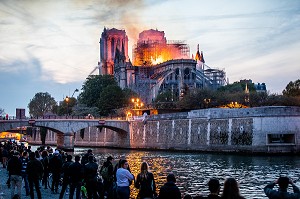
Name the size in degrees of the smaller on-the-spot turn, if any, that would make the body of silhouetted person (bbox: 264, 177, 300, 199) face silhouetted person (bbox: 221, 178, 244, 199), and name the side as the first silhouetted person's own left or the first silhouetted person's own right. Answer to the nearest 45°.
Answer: approximately 135° to the first silhouetted person's own left

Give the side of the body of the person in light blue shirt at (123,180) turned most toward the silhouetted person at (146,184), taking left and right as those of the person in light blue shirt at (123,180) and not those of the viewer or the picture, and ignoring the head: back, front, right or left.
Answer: right

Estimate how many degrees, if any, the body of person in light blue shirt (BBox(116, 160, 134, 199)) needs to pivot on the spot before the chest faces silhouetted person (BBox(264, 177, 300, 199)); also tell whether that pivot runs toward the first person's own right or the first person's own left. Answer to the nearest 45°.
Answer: approximately 90° to the first person's own right

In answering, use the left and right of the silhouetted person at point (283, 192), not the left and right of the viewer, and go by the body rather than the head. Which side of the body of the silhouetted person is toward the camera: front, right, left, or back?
back

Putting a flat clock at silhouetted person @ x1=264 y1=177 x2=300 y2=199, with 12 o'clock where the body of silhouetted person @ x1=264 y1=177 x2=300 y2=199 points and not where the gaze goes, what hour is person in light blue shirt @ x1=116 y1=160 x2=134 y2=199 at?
person in light blue shirt @ x1=116 y1=160 x2=134 y2=199 is roughly at 10 o'clock from silhouetted person @ x1=264 y1=177 x2=300 y2=199.

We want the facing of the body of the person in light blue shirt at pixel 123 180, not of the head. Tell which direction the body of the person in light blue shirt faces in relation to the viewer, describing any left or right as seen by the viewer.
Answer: facing away from the viewer and to the right of the viewer

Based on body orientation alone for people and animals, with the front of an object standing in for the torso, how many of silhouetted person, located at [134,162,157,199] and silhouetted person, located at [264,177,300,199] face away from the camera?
2

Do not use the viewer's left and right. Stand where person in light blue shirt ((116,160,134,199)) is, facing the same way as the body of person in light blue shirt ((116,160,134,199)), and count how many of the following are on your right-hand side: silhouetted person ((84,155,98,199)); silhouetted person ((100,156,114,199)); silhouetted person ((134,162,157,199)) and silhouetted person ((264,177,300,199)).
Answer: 2

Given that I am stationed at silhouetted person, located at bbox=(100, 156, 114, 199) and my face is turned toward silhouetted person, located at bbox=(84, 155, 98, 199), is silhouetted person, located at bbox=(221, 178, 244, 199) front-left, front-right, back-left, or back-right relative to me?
back-left

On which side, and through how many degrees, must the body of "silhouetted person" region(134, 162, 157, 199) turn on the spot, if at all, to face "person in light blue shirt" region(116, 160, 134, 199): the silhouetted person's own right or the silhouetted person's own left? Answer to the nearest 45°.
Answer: approximately 45° to the silhouetted person's own left

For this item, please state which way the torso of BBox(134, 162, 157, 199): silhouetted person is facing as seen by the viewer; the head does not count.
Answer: away from the camera

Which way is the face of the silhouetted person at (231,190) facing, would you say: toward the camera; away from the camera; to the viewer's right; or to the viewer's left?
away from the camera
